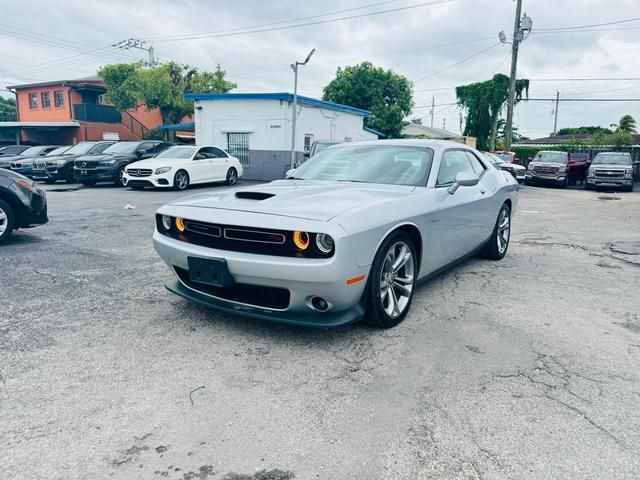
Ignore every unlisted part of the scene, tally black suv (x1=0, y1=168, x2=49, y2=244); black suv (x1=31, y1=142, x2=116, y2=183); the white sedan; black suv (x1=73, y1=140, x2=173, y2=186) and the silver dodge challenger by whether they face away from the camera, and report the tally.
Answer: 0

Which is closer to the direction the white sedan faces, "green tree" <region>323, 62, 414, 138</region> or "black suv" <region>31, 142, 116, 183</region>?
the black suv

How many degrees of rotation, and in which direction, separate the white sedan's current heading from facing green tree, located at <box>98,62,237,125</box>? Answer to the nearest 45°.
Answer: approximately 135° to its right

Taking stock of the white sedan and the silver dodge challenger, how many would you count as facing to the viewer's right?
0

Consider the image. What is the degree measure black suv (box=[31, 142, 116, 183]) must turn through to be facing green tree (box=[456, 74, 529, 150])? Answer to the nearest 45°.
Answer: approximately 135° to its left

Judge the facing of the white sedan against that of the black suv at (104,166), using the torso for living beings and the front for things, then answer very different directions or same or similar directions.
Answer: same or similar directions

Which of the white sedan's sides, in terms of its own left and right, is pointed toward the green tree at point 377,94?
back

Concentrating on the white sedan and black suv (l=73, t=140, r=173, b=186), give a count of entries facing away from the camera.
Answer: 0

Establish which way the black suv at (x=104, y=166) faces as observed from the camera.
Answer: facing the viewer and to the left of the viewer

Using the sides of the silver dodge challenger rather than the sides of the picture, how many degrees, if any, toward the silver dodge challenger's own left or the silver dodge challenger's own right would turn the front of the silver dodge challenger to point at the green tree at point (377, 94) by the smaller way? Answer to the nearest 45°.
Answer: approximately 135° to the silver dodge challenger's own right

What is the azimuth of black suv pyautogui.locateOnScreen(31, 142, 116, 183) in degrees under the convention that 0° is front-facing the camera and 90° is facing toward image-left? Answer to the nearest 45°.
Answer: approximately 45°

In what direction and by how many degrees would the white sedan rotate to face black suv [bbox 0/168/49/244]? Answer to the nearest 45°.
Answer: approximately 45° to its left

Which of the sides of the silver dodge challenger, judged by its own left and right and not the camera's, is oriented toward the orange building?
right

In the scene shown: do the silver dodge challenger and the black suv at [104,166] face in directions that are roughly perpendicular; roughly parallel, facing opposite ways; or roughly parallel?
roughly parallel

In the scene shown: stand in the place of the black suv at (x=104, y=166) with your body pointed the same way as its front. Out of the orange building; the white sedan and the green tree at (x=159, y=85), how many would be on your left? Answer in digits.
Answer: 1

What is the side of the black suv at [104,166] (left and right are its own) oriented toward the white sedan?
left

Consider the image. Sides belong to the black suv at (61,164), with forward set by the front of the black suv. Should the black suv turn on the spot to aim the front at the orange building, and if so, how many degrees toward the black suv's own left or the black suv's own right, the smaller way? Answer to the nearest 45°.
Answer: approximately 135° to the black suv's own right
